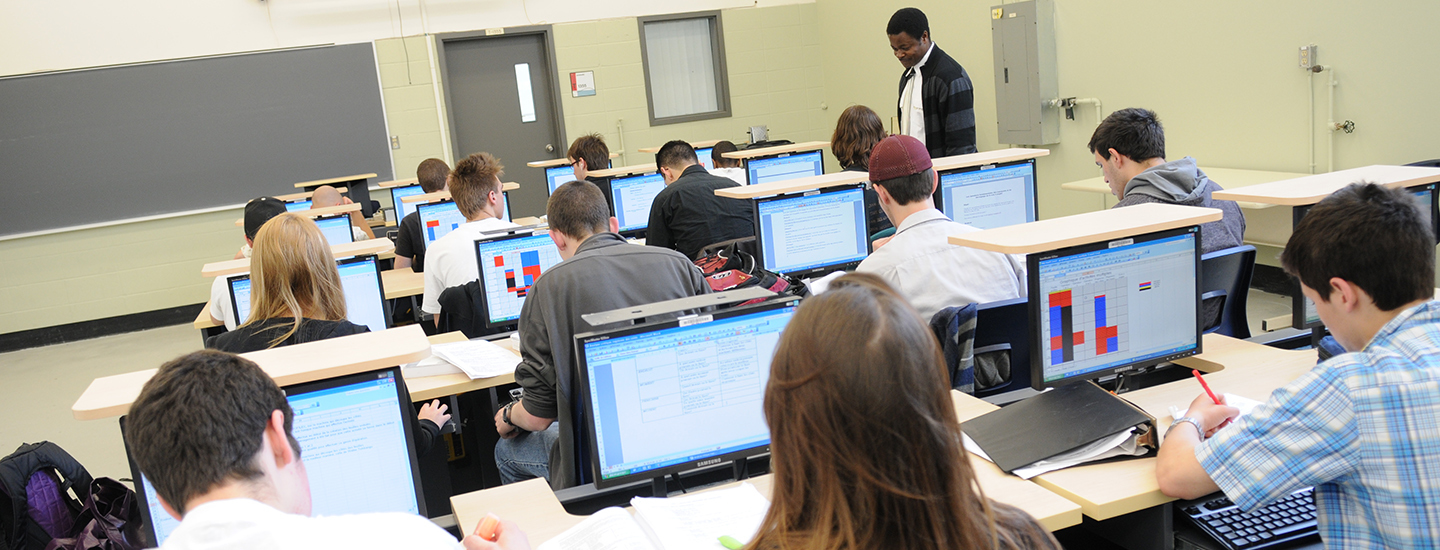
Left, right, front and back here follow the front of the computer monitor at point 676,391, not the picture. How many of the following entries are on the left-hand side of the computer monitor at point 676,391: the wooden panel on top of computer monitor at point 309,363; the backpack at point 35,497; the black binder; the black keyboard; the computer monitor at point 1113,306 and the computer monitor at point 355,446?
3

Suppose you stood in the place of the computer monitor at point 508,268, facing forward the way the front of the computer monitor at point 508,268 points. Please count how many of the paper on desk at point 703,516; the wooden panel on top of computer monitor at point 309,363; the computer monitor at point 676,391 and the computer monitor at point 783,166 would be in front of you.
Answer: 3

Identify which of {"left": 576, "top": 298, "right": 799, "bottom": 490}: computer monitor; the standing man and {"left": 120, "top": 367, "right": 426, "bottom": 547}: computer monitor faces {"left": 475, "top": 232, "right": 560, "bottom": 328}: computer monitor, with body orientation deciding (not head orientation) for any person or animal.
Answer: the standing man

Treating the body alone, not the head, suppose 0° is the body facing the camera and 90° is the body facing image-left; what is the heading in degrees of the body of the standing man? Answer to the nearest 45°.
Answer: approximately 45°

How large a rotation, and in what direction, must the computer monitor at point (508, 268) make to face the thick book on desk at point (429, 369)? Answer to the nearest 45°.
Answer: approximately 45° to its right

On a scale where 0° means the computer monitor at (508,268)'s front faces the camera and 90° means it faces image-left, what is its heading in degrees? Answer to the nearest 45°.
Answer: approximately 0°

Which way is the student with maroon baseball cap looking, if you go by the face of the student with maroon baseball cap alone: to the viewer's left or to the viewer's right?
to the viewer's left

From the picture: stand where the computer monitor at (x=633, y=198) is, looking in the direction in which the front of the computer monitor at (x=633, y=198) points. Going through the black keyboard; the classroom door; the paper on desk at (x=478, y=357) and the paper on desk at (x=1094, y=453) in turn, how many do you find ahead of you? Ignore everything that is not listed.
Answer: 3

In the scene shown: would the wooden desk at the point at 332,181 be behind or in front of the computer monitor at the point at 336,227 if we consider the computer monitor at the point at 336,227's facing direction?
behind

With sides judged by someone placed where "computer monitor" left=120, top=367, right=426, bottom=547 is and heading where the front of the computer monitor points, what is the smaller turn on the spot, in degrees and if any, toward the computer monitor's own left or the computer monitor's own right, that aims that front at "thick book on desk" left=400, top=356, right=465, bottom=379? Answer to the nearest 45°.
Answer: approximately 180°
